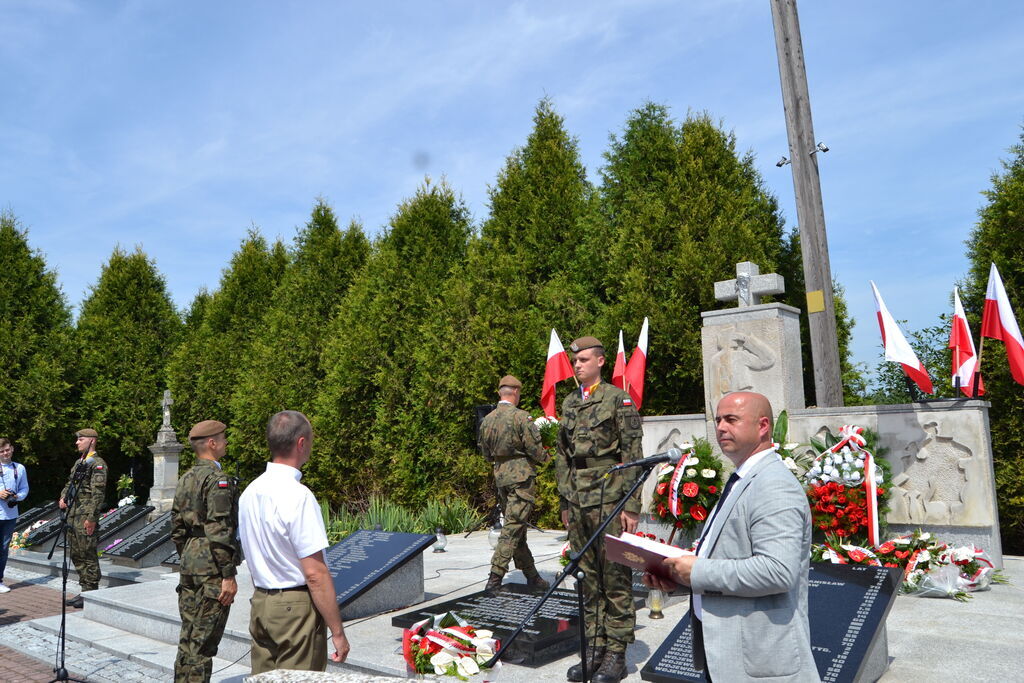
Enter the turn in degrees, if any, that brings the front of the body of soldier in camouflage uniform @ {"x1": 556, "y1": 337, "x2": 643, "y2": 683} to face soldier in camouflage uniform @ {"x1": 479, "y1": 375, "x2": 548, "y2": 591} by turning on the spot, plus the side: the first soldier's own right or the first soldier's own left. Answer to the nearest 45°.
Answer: approximately 135° to the first soldier's own right

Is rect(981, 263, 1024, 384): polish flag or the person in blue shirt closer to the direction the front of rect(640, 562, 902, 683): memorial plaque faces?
the person in blue shirt

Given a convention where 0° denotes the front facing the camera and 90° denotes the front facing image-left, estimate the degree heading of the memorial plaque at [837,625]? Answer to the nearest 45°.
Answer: approximately 45°

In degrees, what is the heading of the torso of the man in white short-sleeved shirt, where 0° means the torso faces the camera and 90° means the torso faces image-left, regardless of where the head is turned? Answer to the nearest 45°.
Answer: approximately 225°

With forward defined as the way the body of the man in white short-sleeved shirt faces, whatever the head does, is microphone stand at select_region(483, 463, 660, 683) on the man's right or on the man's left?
on the man's right

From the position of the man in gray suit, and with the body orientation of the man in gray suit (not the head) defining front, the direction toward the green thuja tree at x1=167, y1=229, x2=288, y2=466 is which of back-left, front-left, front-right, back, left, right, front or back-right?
front-right

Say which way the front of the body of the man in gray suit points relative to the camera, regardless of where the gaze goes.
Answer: to the viewer's left

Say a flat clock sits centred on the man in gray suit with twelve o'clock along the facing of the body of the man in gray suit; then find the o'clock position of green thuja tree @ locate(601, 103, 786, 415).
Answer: The green thuja tree is roughly at 3 o'clock from the man in gray suit.

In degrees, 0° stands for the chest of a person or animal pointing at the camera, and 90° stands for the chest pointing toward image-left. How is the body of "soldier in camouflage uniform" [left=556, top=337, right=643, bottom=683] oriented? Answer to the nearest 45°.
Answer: approximately 45°

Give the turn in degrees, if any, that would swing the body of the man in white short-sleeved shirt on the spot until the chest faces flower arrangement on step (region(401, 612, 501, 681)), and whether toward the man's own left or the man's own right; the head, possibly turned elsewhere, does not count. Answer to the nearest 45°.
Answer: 0° — they already face it

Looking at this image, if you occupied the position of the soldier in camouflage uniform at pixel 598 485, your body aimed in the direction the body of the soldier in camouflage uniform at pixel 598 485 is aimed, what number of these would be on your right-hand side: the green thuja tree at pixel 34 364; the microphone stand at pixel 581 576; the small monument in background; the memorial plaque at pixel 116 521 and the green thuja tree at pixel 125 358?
4

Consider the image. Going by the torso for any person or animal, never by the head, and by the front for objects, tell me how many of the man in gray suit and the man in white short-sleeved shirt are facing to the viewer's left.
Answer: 1

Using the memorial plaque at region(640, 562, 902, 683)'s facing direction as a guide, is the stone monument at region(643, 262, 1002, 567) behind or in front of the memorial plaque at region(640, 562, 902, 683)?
behind
